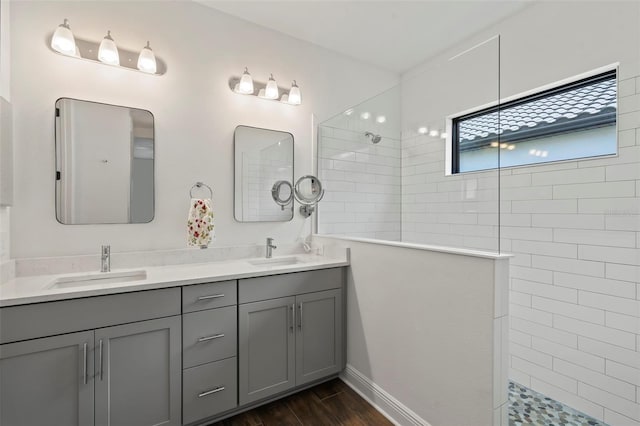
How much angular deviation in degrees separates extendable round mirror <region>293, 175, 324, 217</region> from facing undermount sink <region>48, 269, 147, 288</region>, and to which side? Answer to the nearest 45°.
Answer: approximately 45° to its right

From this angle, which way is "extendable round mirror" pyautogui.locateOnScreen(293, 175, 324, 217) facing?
toward the camera

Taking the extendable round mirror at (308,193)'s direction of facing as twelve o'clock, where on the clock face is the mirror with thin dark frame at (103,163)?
The mirror with thin dark frame is roughly at 2 o'clock from the extendable round mirror.

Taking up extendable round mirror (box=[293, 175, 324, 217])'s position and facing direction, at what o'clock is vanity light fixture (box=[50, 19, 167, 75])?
The vanity light fixture is roughly at 2 o'clock from the extendable round mirror.

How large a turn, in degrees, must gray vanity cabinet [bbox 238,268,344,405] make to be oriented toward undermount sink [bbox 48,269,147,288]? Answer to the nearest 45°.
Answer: approximately 135° to its right

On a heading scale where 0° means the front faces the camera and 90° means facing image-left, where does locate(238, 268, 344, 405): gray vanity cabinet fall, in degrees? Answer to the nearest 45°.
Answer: approximately 315°

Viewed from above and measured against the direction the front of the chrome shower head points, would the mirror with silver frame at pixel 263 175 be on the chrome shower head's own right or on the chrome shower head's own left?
on the chrome shower head's own right

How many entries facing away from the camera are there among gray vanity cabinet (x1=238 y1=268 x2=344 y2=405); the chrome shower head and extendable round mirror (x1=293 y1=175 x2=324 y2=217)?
0

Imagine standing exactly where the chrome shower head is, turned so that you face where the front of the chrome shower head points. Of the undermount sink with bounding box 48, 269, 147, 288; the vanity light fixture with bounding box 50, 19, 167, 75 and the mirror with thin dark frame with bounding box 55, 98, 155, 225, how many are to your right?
3
